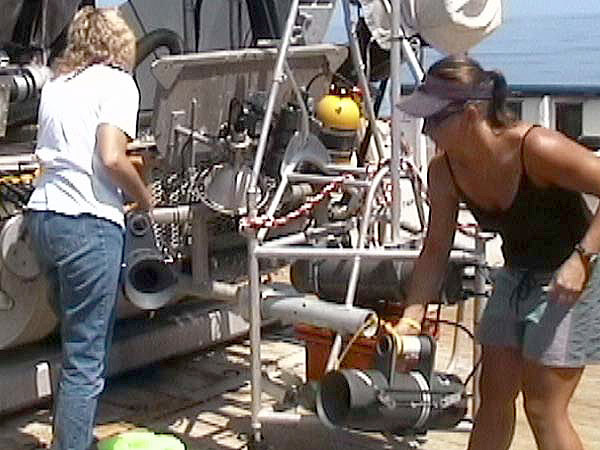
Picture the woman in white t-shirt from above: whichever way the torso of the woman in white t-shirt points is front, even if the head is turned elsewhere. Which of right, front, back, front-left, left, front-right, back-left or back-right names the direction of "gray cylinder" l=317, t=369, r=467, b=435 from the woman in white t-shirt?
right

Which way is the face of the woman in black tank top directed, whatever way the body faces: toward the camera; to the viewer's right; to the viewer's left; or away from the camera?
to the viewer's left

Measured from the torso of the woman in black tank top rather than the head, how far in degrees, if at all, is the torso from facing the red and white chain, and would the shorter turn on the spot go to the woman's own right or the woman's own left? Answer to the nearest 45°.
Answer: approximately 90° to the woman's own right

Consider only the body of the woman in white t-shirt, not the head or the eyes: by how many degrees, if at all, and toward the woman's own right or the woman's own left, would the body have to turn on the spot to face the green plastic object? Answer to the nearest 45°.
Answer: approximately 135° to the woman's own right

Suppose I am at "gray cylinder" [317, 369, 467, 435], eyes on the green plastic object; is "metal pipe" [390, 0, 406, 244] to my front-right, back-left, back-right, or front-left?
back-right

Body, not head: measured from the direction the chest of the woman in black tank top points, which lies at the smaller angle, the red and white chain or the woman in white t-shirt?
the woman in white t-shirt

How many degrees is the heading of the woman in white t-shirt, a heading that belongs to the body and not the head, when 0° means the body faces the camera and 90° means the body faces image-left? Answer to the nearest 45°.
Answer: approximately 225°

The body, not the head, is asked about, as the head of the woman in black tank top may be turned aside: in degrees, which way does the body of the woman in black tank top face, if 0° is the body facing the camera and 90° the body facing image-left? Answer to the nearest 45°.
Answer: approximately 45°

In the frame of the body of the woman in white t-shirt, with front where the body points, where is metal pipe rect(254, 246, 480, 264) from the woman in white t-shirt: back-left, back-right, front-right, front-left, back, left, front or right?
front-right

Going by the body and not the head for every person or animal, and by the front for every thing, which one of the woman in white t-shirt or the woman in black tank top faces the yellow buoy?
the woman in white t-shirt

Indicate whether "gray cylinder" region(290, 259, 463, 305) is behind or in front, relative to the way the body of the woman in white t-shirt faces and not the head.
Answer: in front

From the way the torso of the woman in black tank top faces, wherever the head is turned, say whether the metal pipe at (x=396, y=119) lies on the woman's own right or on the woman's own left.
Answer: on the woman's own right

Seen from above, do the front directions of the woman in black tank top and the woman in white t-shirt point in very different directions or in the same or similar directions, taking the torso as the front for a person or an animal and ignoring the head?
very different directions
